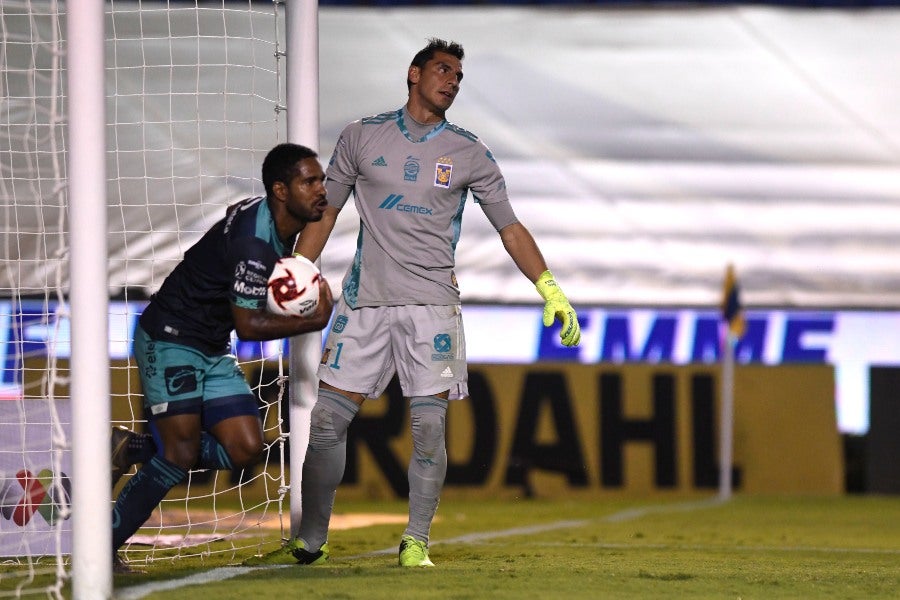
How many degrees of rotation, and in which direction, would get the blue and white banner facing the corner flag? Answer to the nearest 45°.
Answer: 0° — it already faces it

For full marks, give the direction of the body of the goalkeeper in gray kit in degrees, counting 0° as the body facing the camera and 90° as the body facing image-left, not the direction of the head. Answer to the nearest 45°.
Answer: approximately 0°

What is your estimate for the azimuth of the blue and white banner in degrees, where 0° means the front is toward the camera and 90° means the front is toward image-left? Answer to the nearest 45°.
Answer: approximately 0°

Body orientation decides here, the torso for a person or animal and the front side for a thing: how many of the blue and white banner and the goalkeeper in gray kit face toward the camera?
2
